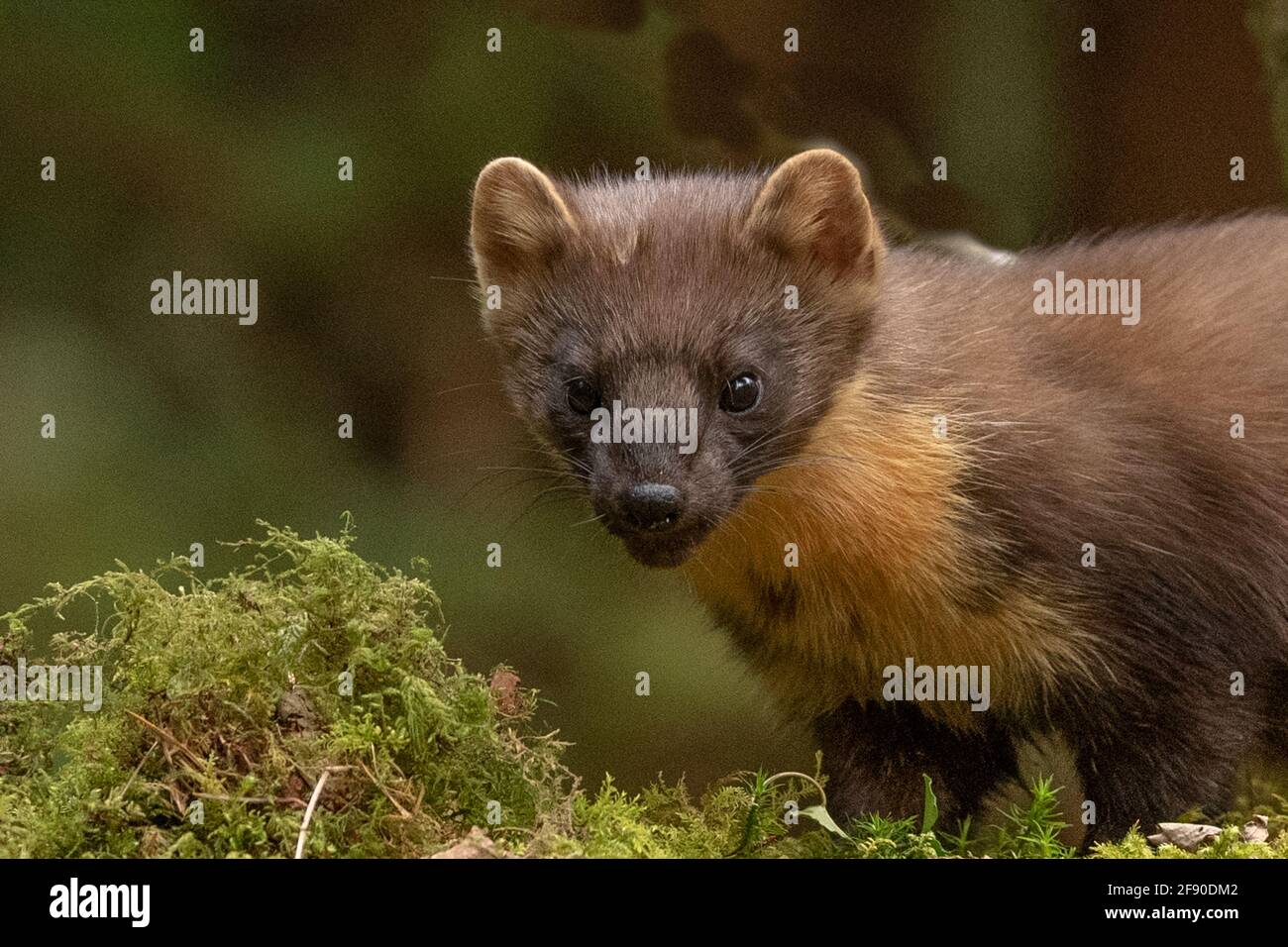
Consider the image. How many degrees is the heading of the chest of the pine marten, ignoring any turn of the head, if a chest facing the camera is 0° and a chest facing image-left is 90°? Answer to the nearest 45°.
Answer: approximately 45°

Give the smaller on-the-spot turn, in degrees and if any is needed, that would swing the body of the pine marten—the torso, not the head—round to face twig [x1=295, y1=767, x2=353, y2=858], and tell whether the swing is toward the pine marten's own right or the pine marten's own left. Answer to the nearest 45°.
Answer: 0° — it already faces it
